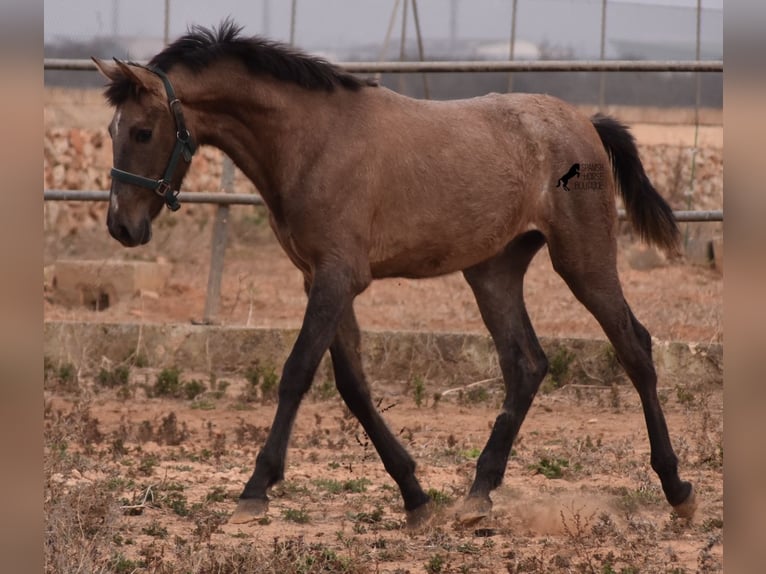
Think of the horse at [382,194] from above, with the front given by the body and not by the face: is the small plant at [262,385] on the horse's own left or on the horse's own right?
on the horse's own right

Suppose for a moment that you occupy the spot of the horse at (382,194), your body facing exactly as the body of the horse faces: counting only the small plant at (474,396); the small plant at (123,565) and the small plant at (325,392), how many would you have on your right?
2

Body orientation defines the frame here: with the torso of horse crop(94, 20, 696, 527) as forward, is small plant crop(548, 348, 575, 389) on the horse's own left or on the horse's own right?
on the horse's own right

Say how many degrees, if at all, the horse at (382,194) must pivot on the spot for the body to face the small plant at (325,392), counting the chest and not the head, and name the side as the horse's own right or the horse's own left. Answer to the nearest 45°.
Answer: approximately 90° to the horse's own right

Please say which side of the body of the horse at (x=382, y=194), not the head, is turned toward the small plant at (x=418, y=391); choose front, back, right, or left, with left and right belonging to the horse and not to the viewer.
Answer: right

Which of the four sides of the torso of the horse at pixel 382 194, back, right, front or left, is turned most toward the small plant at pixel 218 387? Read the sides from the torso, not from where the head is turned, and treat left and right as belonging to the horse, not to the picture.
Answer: right

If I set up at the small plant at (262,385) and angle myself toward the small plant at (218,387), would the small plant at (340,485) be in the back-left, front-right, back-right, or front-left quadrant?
back-left

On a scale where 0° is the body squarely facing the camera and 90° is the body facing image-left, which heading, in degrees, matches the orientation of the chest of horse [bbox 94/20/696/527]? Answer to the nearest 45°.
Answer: approximately 90°

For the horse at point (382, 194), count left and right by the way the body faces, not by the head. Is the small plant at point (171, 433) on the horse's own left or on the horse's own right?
on the horse's own right
